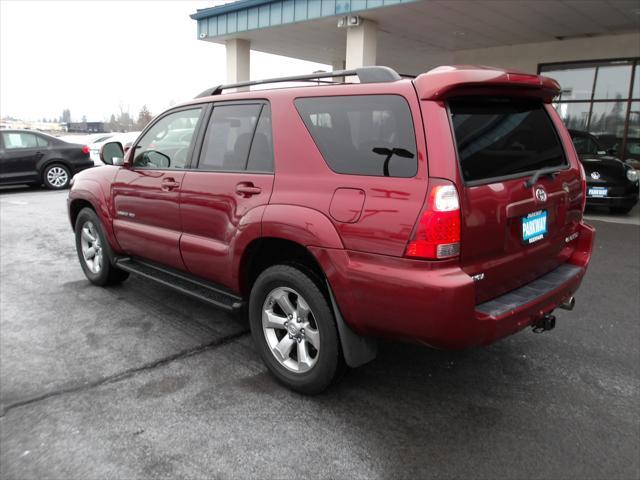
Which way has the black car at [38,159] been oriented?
to the viewer's left

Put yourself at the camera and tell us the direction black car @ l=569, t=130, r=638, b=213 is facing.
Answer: facing the viewer and to the right of the viewer

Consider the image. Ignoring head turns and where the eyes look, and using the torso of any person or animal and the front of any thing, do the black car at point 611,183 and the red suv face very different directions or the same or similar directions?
very different directions

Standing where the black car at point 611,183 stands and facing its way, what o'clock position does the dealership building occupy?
The dealership building is roughly at 6 o'clock from the black car.

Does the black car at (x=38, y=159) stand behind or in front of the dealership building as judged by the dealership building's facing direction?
in front

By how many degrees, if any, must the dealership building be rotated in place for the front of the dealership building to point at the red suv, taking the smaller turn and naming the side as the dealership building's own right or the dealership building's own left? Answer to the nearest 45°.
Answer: approximately 45° to the dealership building's own left

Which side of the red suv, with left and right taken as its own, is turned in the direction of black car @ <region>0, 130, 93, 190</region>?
front

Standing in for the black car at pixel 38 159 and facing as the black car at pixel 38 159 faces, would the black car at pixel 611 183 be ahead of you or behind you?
behind

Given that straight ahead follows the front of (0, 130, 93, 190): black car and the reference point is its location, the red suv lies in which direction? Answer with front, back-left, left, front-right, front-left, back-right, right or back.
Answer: left

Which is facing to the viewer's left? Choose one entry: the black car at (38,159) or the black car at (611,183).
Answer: the black car at (38,159)

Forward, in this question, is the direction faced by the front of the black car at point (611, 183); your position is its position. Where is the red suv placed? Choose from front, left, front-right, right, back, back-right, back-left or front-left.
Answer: front-right

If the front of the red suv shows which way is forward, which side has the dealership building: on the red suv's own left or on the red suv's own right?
on the red suv's own right

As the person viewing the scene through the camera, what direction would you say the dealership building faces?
facing the viewer and to the left of the viewer

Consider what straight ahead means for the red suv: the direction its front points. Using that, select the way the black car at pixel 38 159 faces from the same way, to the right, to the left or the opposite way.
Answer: to the left

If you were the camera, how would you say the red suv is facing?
facing away from the viewer and to the left of the viewer

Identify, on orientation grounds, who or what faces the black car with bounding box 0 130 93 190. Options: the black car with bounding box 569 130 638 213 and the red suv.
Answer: the red suv
